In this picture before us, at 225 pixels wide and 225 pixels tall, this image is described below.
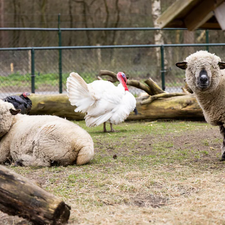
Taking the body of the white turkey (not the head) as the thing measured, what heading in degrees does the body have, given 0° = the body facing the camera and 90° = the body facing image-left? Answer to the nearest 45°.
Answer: approximately 270°

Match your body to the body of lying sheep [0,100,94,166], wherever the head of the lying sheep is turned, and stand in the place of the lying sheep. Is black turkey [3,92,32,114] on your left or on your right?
on your right

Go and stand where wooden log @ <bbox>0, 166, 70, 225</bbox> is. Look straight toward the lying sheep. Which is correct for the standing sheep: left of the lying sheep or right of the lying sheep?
right

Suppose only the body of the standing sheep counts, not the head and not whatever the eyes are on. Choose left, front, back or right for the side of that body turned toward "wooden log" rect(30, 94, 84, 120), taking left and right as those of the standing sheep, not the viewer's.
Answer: right

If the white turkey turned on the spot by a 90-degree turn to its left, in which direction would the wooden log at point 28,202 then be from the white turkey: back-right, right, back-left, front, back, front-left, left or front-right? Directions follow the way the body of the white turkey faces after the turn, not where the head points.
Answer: back

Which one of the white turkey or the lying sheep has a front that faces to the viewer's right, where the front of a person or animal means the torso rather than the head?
the white turkey

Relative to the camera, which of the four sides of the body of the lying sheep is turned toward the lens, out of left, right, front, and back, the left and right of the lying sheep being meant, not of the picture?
left

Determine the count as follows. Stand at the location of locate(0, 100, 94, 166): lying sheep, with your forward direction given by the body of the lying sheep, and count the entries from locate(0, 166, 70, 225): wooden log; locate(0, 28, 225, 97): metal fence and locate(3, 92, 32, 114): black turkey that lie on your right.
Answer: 2

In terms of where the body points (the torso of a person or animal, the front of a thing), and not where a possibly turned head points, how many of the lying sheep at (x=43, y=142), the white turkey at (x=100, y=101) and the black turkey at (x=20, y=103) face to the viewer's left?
1

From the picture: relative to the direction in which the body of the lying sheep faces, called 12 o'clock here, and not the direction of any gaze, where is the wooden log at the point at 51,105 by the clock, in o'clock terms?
The wooden log is roughly at 3 o'clock from the lying sheep.

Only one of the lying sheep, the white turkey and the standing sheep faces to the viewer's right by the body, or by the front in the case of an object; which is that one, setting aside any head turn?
the white turkey

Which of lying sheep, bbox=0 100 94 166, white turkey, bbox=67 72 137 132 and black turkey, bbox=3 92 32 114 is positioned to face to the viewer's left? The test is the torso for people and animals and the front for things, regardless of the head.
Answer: the lying sheep
